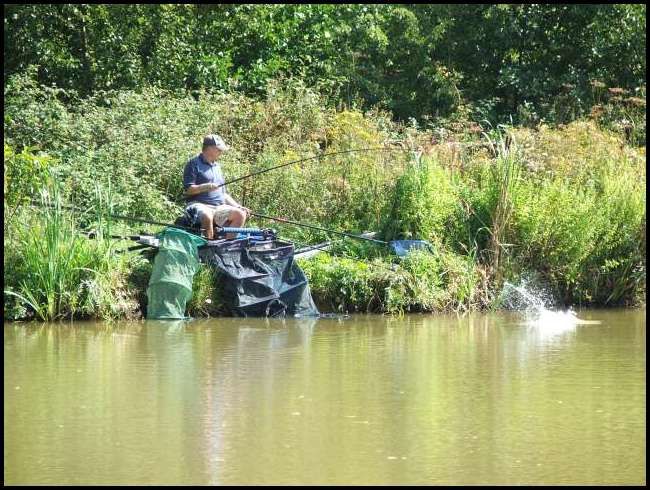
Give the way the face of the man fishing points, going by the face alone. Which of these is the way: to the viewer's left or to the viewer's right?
to the viewer's right

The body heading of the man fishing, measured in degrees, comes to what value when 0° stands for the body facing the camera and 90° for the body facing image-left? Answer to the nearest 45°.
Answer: approximately 315°

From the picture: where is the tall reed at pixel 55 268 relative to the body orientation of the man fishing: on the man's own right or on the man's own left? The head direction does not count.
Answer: on the man's own right

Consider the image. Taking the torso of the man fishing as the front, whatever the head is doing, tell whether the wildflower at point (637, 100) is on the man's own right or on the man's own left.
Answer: on the man's own left
